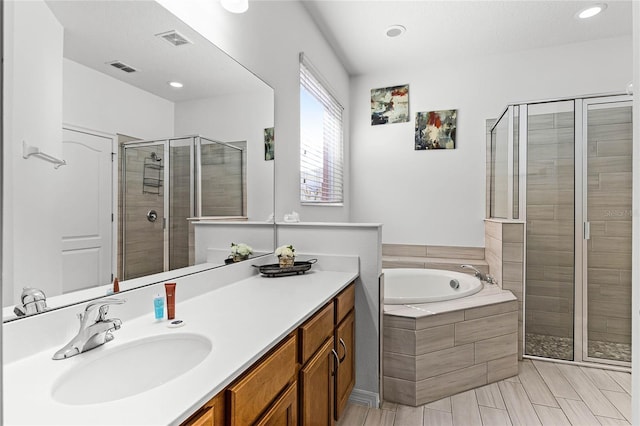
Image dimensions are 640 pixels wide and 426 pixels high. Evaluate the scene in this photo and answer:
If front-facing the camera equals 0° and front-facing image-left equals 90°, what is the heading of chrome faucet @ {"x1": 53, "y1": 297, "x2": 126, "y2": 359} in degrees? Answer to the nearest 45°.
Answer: approximately 315°

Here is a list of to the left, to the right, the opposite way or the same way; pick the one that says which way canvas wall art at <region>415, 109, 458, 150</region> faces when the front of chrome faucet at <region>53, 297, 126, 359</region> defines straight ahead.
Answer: to the right

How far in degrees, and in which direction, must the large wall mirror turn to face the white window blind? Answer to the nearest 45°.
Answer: approximately 90° to its left

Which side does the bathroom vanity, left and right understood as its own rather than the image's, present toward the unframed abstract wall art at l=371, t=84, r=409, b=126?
left

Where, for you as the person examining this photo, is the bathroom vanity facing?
facing the viewer and to the right of the viewer

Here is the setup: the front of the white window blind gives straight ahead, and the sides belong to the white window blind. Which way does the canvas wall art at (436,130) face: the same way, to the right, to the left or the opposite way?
to the right

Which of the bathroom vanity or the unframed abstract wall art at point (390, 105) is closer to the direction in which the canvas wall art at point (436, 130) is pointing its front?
the bathroom vanity

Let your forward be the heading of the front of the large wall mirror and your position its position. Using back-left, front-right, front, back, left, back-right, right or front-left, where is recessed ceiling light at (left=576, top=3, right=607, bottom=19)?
front-left

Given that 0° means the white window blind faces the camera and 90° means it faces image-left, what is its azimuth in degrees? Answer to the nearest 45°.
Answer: approximately 270°

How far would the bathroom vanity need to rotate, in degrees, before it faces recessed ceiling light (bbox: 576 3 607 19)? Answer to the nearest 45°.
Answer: approximately 45° to its left

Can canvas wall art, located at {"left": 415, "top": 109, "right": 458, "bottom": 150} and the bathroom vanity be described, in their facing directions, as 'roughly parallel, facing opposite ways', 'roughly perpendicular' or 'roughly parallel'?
roughly perpendicular

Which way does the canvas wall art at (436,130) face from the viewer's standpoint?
toward the camera
